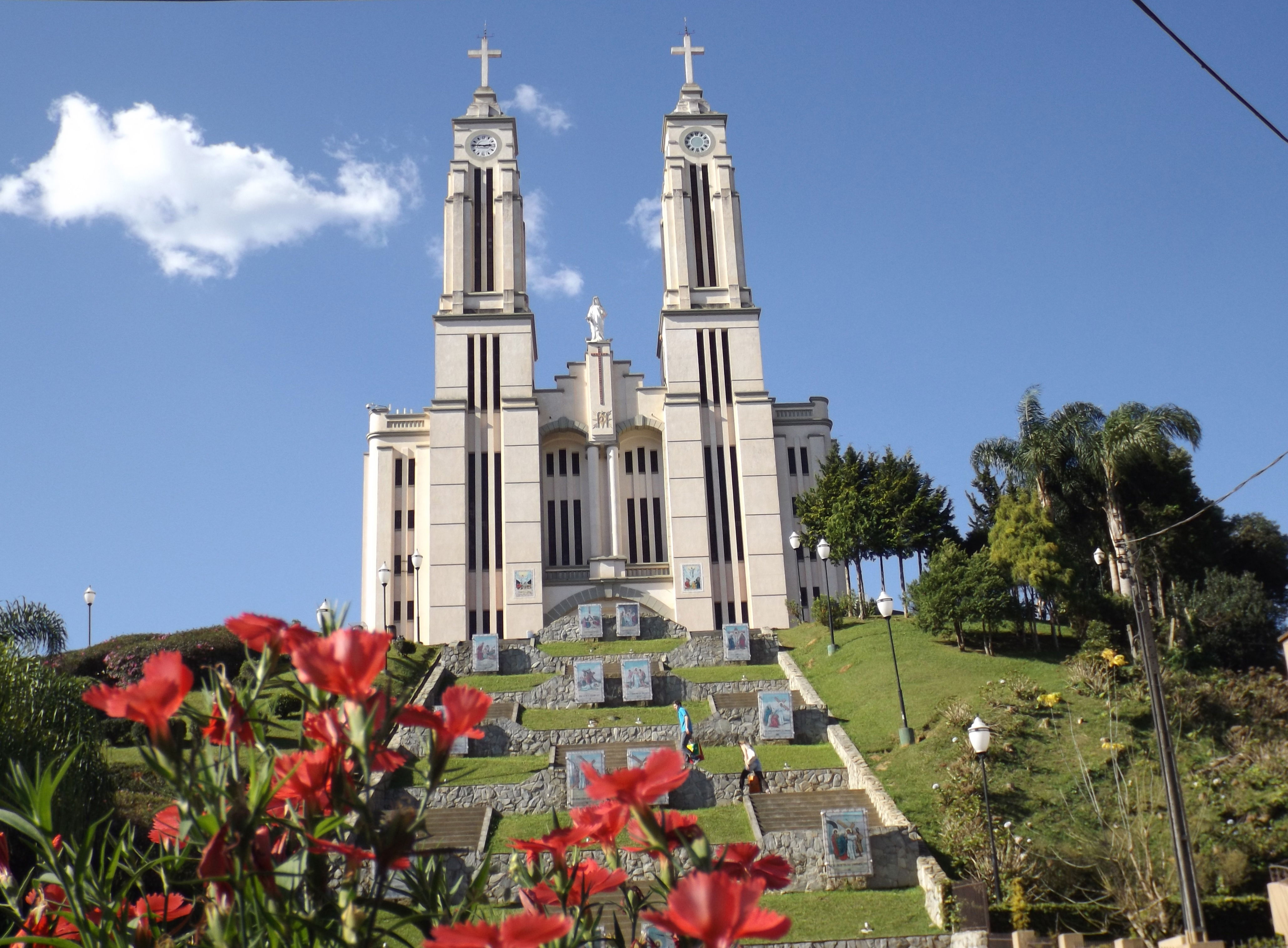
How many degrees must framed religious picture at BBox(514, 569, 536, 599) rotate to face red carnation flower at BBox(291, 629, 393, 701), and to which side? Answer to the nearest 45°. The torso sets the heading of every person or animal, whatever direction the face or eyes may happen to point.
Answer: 0° — it already faces it

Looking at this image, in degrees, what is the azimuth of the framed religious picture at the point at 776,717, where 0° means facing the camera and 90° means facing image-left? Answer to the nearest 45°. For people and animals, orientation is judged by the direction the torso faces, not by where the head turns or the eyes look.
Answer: approximately 0°

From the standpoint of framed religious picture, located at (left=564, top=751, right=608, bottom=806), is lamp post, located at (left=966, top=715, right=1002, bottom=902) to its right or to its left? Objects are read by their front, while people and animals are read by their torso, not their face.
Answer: on its left

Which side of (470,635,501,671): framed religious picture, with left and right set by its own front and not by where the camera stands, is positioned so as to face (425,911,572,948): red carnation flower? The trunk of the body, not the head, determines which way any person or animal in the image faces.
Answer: front

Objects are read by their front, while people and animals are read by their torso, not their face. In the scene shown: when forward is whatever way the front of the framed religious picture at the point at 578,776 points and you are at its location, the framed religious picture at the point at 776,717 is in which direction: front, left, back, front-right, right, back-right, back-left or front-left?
back-left

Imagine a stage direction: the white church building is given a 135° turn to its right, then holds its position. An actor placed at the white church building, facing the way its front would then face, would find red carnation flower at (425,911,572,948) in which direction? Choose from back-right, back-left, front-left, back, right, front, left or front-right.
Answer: back-left

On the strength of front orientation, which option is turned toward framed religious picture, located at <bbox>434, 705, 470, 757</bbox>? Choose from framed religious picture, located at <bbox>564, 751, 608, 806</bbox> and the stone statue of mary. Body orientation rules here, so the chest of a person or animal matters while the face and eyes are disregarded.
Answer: the stone statue of mary

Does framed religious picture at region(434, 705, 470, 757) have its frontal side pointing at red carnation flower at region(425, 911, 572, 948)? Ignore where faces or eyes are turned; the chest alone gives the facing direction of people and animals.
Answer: yes
